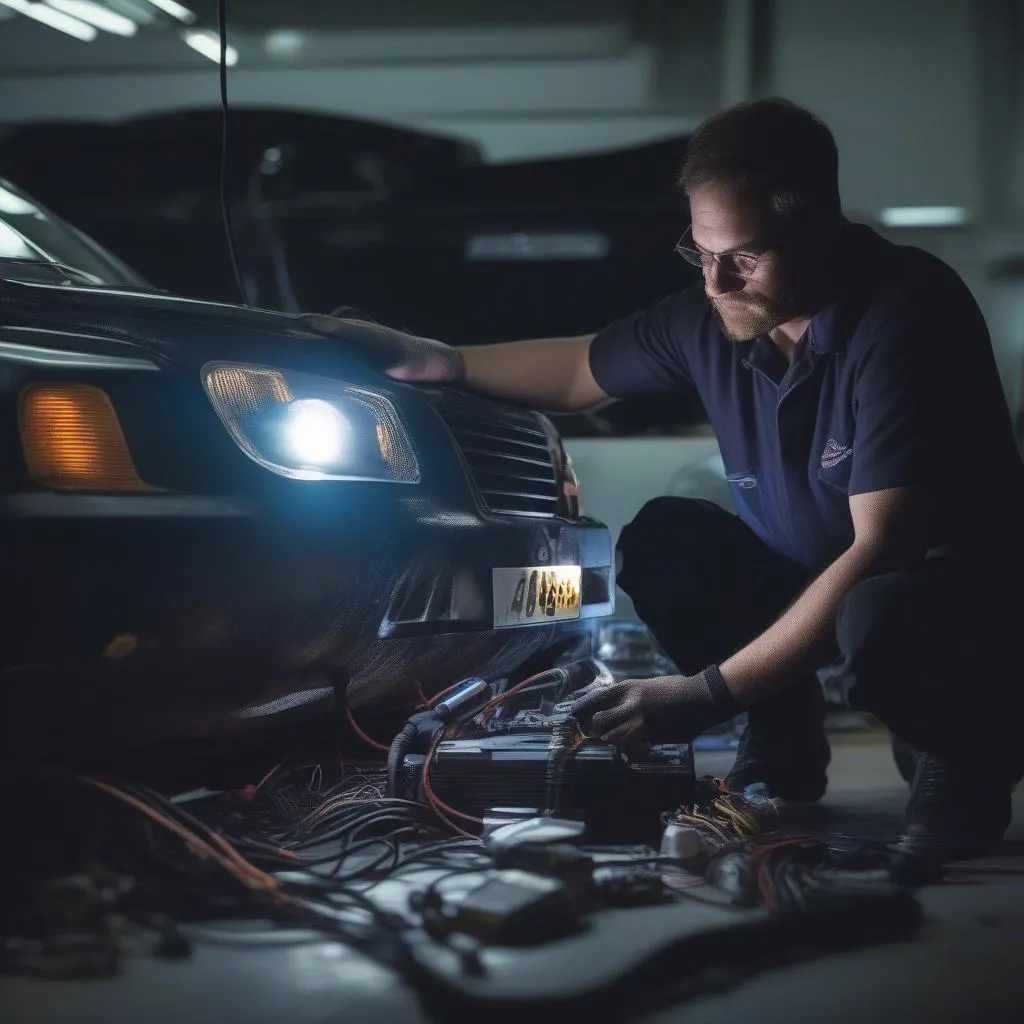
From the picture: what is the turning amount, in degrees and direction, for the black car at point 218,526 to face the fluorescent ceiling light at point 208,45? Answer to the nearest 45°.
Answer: approximately 135° to its left

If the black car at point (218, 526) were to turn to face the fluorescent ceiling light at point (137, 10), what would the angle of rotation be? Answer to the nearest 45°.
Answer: approximately 135° to its left

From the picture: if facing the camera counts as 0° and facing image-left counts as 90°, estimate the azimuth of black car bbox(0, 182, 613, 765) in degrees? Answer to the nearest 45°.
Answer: approximately 315°

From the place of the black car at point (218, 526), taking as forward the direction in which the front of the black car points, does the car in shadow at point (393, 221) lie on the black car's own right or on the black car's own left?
on the black car's own left

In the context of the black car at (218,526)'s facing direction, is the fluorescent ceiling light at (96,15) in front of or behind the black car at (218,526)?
behind

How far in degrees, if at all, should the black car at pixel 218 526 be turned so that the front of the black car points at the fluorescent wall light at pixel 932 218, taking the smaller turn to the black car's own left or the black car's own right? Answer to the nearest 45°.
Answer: approximately 90° to the black car's own left
